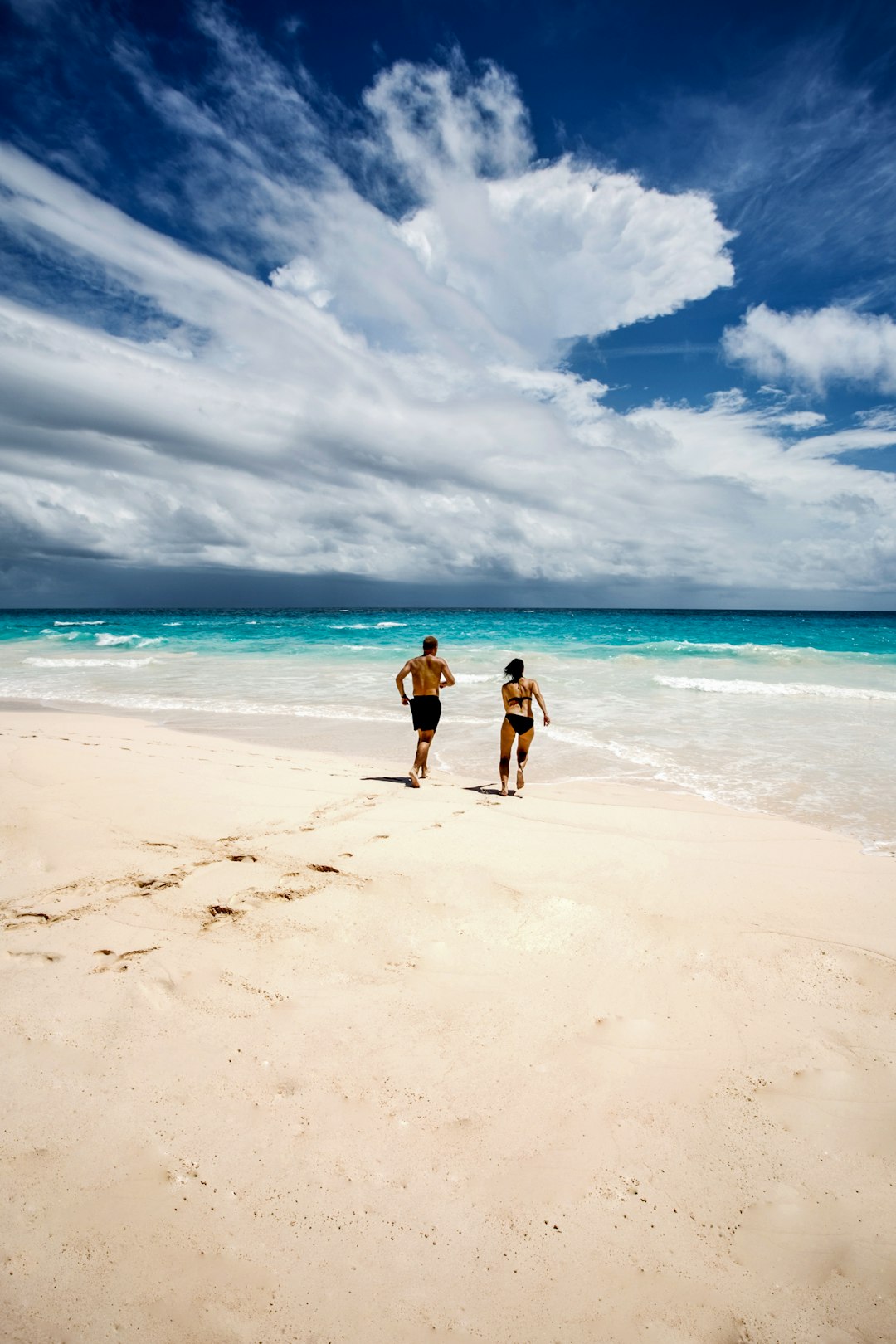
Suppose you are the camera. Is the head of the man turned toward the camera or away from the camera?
away from the camera

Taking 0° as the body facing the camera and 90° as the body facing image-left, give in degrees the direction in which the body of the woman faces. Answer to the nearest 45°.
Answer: approximately 180°

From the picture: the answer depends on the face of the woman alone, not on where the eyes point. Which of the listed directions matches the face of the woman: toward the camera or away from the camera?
away from the camera

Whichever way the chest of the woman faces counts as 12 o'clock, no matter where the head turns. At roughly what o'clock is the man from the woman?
The man is roughly at 10 o'clock from the woman.
